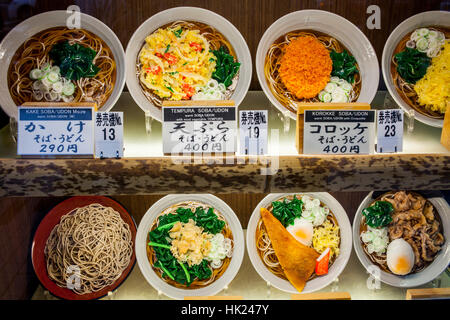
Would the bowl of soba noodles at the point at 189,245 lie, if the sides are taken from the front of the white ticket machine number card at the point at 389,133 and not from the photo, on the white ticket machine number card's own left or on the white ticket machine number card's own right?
on the white ticket machine number card's own right

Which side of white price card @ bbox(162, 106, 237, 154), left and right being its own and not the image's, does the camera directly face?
front

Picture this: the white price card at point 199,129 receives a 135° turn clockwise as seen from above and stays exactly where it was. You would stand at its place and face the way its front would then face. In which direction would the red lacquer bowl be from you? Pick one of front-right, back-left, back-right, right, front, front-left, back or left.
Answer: front

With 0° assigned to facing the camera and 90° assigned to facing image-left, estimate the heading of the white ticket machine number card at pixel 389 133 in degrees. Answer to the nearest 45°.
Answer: approximately 0°

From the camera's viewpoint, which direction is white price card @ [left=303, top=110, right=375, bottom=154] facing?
toward the camera

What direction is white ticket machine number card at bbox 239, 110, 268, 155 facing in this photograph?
toward the camera

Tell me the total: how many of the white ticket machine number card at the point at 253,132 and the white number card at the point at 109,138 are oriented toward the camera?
2

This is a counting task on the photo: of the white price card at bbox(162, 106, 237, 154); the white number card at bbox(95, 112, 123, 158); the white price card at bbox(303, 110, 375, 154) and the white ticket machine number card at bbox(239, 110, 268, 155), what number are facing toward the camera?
4

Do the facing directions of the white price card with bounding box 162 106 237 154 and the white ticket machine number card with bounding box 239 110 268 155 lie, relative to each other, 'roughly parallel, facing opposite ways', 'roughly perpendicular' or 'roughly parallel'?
roughly parallel

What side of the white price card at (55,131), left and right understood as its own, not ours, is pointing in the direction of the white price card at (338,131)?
left
